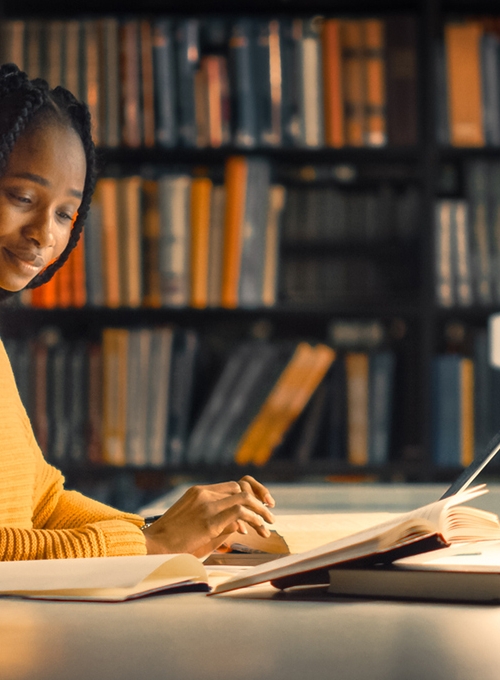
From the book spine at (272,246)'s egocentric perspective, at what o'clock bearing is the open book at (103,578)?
The open book is roughly at 12 o'clock from the book spine.

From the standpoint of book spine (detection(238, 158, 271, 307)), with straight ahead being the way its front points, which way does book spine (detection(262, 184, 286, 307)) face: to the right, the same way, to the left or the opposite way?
the same way

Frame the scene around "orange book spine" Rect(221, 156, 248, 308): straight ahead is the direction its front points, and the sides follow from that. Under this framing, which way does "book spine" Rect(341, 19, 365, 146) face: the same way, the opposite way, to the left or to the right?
the same way

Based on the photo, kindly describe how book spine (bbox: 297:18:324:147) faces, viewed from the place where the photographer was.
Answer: facing the viewer

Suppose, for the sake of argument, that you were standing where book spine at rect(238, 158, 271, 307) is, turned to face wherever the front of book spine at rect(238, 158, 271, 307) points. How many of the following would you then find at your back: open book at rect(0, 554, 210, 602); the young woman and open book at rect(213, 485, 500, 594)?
0

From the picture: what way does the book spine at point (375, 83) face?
toward the camera

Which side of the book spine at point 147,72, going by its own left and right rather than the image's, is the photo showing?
front

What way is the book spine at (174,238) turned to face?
toward the camera

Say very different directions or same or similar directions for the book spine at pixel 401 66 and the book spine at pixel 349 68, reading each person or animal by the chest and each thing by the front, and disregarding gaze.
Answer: same or similar directions

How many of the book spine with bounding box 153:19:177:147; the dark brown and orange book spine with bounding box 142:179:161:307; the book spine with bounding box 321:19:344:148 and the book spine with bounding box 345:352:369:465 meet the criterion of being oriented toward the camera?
4

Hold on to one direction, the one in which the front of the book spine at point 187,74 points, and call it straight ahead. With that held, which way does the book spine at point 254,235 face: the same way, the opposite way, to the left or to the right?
the same way

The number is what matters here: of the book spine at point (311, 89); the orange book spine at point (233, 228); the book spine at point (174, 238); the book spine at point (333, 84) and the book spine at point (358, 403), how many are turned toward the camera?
5

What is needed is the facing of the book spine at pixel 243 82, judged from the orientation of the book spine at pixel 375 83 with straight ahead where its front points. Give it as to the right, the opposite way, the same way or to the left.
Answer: the same way
